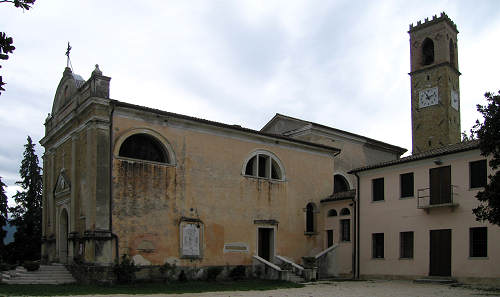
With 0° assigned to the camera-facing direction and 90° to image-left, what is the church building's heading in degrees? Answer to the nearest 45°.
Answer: approximately 45°

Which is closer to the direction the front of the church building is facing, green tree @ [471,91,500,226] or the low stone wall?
the low stone wall

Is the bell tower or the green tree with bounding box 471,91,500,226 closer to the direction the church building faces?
the green tree

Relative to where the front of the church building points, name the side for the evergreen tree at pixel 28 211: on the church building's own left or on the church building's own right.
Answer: on the church building's own right
